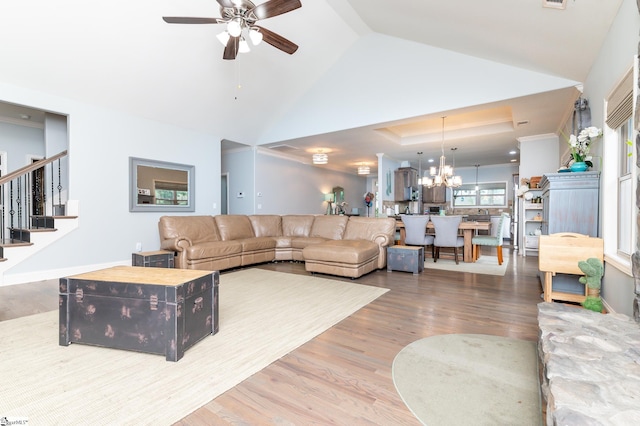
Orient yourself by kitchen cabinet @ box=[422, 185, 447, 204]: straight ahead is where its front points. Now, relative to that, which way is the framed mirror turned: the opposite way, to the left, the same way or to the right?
to the left

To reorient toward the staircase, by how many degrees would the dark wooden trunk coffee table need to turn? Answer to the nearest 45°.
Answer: approximately 135° to its right

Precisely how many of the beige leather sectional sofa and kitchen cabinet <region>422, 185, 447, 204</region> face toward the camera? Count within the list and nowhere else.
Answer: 2

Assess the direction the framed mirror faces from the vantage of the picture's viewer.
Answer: facing the viewer and to the right of the viewer

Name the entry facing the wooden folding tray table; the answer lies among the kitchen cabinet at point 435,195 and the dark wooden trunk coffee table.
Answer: the kitchen cabinet

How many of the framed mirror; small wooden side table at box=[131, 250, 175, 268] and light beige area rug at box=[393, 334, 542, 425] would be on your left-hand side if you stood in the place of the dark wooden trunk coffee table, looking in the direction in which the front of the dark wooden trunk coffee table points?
1

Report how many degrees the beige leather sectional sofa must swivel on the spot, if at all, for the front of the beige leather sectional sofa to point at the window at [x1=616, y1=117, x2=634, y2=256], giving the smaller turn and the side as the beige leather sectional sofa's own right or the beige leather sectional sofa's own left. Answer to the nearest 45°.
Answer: approximately 45° to the beige leather sectional sofa's own left

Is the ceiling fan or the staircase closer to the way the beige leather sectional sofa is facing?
the ceiling fan

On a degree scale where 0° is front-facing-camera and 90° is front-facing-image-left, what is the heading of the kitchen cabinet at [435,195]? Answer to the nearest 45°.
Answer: approximately 0°

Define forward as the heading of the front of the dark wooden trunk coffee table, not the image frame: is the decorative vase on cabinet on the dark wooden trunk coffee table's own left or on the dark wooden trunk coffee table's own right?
on the dark wooden trunk coffee table's own left

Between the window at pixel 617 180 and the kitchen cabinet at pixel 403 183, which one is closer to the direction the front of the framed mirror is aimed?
the window

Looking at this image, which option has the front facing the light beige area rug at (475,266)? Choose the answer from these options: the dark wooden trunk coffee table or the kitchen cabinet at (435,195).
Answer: the kitchen cabinet

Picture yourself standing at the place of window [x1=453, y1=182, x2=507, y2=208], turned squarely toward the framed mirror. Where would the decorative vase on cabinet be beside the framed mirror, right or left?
left

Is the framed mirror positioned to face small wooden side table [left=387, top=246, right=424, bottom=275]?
yes

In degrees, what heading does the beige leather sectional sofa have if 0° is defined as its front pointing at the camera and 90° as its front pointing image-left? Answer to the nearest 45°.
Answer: approximately 0°
